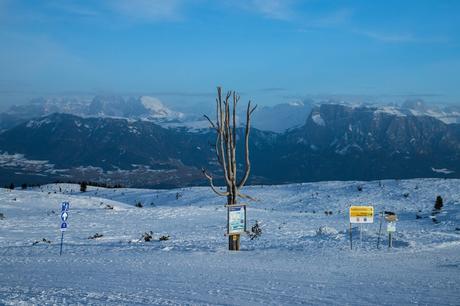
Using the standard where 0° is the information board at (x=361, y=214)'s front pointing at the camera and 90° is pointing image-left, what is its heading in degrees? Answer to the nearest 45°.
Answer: approximately 0°
